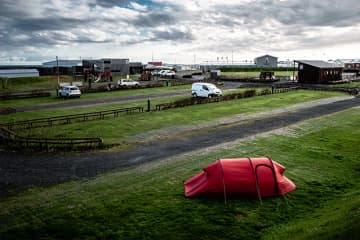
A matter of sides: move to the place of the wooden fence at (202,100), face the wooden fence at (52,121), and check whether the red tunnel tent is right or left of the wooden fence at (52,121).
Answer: left
